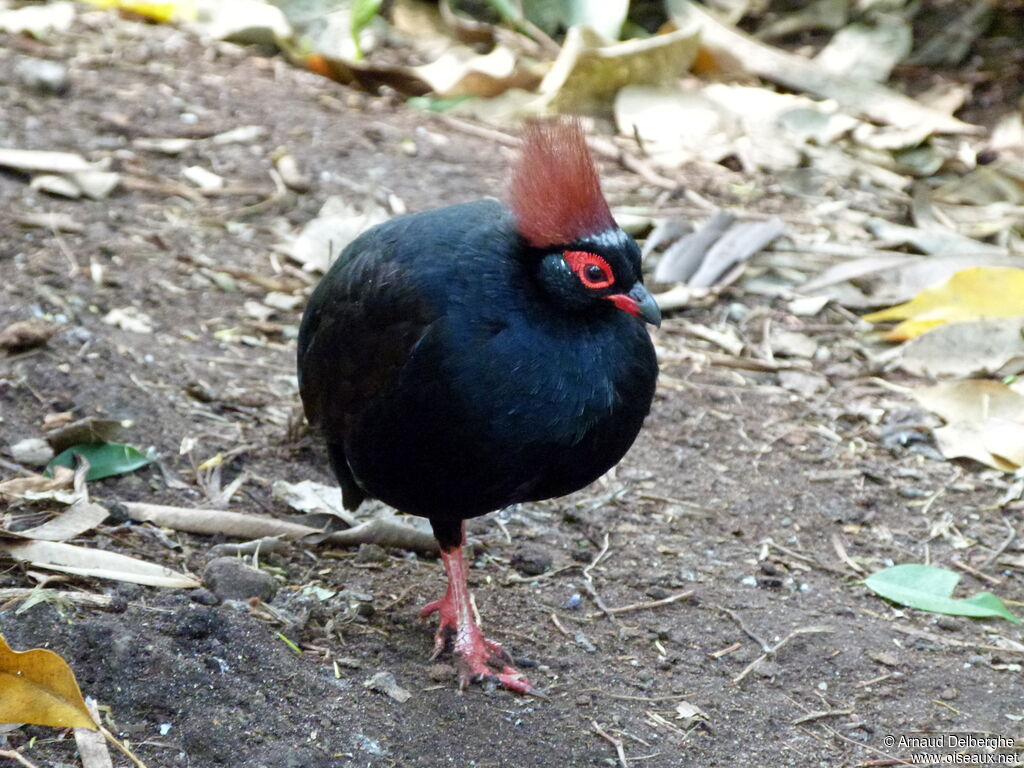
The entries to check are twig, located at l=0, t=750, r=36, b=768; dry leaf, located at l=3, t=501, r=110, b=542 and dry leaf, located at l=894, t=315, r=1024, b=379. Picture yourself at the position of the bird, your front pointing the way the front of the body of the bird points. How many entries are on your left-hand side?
1

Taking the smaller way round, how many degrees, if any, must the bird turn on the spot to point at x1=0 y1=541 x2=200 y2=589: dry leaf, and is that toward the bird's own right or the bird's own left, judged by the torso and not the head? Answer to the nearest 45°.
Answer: approximately 135° to the bird's own right

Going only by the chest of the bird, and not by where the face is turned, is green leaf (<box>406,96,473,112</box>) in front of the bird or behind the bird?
behind

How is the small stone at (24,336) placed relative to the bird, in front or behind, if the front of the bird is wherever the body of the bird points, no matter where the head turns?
behind

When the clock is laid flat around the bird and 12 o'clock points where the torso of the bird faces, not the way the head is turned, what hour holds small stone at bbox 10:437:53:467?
The small stone is roughly at 5 o'clock from the bird.

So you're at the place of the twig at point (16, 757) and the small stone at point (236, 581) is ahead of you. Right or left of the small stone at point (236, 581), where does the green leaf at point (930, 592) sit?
right

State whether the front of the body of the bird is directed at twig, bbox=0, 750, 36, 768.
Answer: no

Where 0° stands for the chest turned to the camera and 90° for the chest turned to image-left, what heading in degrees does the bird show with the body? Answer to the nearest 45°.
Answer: approximately 315°

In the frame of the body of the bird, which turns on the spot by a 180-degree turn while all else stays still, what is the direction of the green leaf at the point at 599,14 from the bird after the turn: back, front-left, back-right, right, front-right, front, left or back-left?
front-right

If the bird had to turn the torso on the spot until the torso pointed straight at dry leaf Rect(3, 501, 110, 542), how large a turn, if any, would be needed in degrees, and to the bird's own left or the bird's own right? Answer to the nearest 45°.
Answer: approximately 135° to the bird's own right

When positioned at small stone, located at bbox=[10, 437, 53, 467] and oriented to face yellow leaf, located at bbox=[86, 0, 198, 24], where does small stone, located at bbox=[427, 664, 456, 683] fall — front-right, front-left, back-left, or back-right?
back-right

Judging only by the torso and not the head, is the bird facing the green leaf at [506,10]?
no

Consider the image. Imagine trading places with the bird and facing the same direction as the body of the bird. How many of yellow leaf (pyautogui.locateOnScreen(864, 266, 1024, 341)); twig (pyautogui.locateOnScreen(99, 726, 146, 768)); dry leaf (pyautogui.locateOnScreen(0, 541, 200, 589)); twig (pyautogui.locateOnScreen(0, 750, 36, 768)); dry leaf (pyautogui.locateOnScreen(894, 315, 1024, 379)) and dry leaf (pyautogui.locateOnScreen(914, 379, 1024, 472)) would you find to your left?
3

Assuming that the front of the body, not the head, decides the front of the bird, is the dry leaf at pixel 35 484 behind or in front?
behind

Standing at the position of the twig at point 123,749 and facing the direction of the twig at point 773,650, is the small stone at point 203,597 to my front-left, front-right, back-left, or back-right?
front-left
